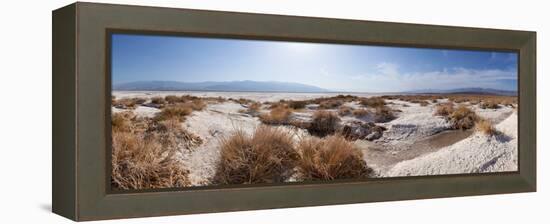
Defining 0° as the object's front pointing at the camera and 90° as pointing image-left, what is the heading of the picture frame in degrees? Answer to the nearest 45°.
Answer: approximately 315°
